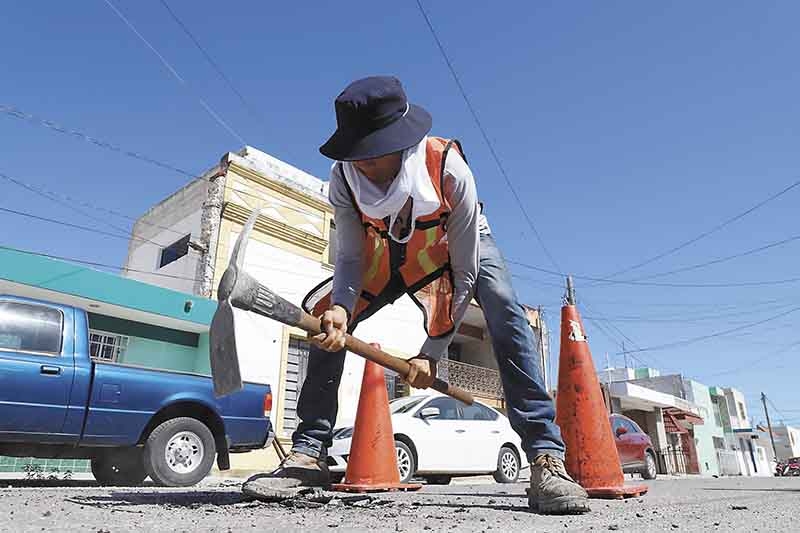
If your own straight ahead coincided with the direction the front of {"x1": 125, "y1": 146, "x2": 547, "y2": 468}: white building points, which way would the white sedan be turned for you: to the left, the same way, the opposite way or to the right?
to the right

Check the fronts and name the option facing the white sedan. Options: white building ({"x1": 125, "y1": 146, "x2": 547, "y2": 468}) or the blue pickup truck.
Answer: the white building

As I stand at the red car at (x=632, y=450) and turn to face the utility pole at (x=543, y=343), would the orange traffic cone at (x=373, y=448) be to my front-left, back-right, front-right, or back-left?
back-left

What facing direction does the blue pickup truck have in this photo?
to the viewer's left

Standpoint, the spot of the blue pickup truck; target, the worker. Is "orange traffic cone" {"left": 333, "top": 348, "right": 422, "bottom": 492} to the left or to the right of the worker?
left

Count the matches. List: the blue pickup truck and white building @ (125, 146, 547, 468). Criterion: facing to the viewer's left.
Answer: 1

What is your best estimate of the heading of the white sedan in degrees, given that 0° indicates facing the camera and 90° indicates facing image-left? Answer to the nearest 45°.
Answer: approximately 45°

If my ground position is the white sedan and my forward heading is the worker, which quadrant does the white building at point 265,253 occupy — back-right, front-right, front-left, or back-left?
back-right

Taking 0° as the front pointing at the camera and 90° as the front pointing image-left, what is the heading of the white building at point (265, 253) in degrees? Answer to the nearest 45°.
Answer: approximately 315°

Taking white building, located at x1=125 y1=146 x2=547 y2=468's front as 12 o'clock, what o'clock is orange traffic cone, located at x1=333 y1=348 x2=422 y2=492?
The orange traffic cone is roughly at 1 o'clock from the white building.

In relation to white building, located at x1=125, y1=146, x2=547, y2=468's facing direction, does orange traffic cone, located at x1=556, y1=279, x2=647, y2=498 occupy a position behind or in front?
in front

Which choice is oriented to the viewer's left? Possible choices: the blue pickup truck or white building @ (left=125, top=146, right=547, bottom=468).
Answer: the blue pickup truck
